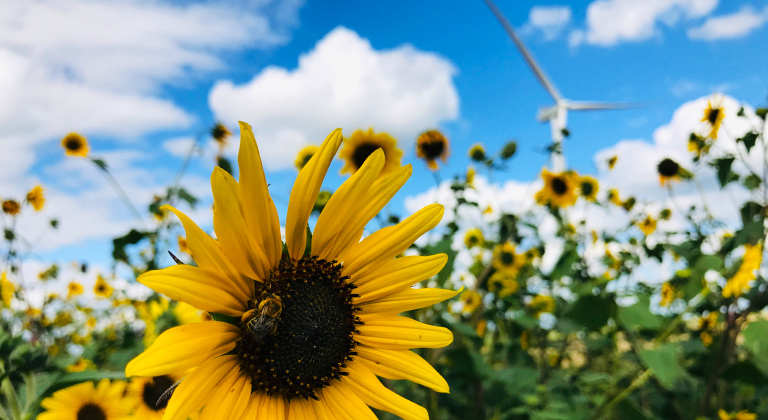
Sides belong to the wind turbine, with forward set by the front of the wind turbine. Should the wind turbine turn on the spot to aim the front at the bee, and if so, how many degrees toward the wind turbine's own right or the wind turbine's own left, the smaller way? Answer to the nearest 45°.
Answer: approximately 45° to the wind turbine's own right

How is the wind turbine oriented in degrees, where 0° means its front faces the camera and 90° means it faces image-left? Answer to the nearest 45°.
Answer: approximately 315°

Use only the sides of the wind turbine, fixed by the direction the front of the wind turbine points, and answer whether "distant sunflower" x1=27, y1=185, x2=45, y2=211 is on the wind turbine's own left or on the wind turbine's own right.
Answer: on the wind turbine's own right

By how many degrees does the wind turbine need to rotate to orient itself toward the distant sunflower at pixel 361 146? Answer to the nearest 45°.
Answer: approximately 45° to its right

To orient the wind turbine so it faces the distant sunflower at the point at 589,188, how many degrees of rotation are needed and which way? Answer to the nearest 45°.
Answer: approximately 45° to its right

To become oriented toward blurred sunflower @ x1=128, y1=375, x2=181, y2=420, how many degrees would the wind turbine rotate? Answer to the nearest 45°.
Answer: approximately 45° to its right
